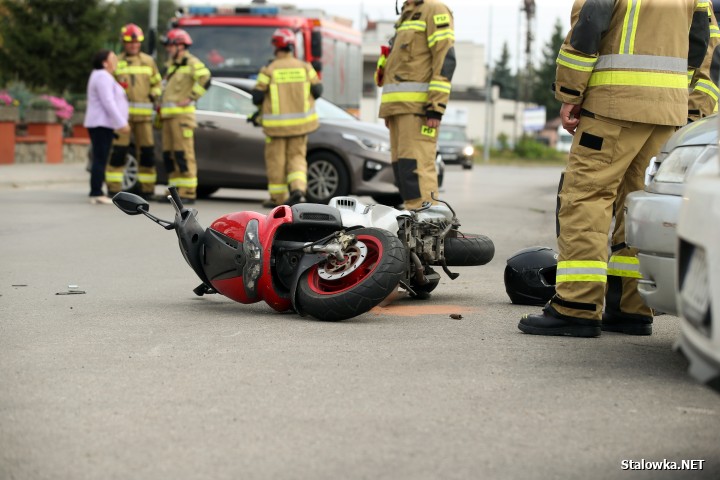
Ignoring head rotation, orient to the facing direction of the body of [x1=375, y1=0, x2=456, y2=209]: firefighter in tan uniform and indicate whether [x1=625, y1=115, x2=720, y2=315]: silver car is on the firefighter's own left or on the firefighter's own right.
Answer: on the firefighter's own left

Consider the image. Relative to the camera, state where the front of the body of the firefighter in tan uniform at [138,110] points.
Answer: toward the camera

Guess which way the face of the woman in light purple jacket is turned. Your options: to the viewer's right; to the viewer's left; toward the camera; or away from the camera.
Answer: to the viewer's right

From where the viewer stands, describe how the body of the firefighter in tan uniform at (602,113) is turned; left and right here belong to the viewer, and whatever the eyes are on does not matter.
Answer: facing away from the viewer and to the left of the viewer
